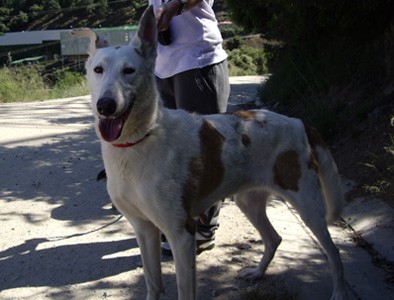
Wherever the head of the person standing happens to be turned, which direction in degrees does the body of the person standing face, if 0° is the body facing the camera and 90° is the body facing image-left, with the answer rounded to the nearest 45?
approximately 45°

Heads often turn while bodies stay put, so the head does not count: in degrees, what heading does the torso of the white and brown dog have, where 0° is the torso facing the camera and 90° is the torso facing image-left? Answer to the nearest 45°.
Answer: approximately 45°

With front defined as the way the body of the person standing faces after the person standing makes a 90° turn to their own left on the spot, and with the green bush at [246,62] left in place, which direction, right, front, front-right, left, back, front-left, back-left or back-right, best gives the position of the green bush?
back-left

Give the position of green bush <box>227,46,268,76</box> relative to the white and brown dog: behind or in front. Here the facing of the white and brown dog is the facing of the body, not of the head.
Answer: behind

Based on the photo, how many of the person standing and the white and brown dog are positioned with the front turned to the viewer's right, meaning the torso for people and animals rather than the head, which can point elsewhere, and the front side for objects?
0
